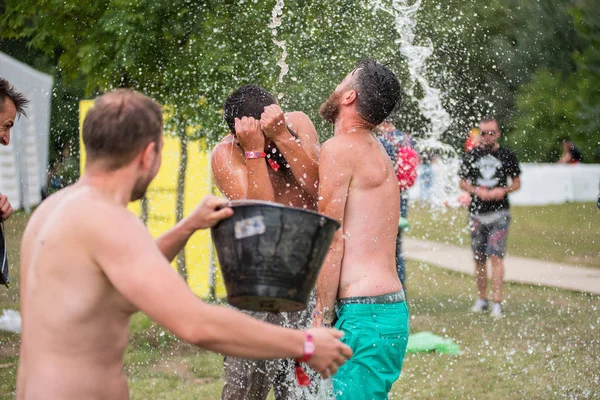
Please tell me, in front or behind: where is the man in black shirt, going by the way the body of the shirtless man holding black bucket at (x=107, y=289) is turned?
in front

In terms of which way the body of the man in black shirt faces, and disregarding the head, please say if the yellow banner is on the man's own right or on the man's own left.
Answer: on the man's own right

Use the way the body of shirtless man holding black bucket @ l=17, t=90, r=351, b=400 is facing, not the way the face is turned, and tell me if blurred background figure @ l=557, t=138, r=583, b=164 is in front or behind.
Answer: in front

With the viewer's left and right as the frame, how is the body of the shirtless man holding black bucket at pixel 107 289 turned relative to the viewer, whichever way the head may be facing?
facing away from the viewer and to the right of the viewer

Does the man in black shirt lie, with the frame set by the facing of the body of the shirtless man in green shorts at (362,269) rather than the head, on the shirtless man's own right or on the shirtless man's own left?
on the shirtless man's own right

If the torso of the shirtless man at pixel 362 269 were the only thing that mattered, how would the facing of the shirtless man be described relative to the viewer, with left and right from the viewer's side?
facing away from the viewer and to the left of the viewer

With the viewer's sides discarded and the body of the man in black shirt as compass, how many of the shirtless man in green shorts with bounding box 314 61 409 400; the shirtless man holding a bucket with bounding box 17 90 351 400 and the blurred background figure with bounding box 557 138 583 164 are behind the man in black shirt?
1

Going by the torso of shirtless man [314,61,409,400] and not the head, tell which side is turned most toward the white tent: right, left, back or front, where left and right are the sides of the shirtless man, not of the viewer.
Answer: front

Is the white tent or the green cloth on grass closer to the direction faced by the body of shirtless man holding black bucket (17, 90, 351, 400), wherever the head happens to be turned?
the green cloth on grass

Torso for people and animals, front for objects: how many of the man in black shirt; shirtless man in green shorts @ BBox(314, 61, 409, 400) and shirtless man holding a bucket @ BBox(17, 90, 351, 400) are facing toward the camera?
1

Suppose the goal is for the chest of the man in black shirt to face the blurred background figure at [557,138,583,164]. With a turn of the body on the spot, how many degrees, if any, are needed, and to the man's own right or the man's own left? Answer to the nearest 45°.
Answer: approximately 180°

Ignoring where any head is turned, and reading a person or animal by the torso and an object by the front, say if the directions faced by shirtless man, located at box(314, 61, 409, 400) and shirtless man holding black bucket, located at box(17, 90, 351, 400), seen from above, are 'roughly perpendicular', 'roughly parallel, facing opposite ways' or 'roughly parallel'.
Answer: roughly perpendicular

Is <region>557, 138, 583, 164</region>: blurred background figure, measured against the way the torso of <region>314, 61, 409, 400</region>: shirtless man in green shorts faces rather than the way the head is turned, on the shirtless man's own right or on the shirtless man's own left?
on the shirtless man's own right
